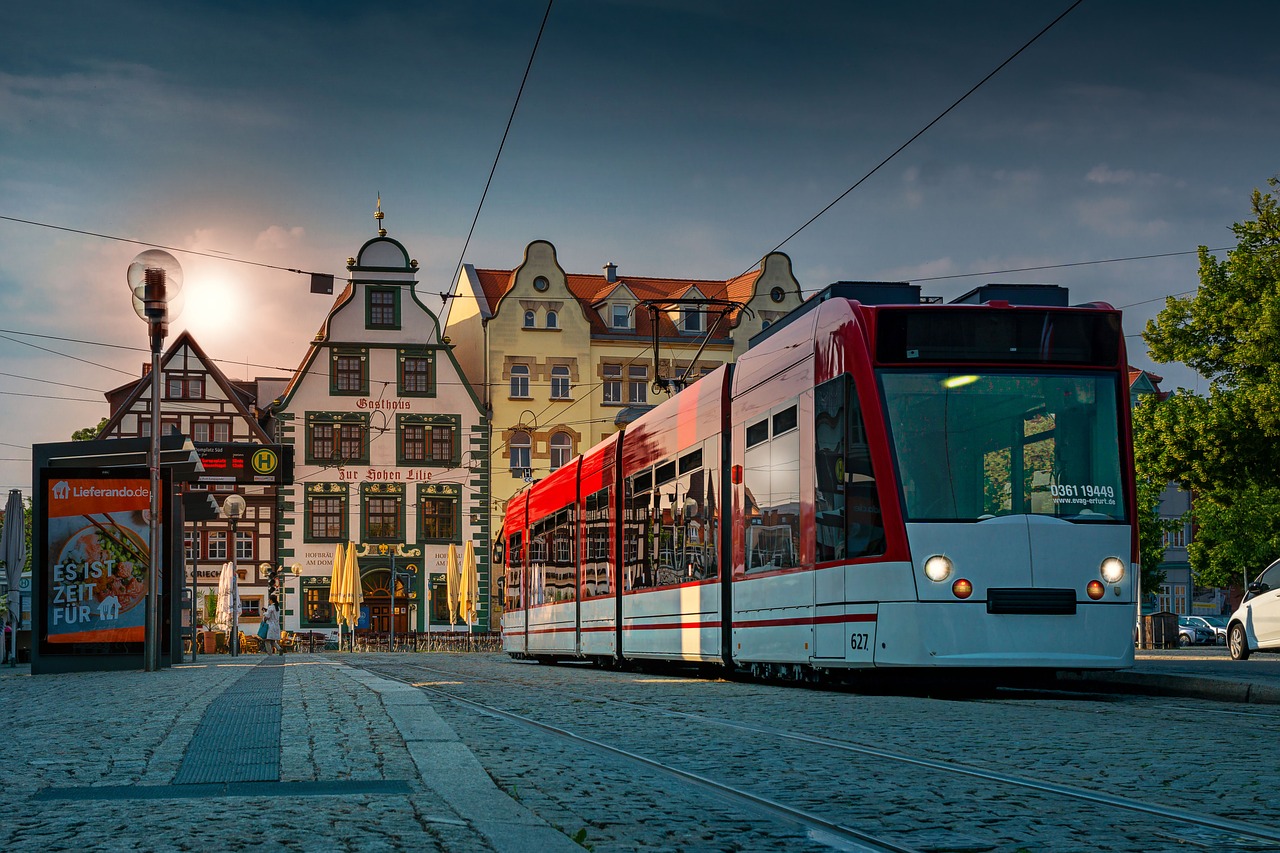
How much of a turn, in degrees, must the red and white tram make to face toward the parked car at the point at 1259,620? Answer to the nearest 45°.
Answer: approximately 90° to its left

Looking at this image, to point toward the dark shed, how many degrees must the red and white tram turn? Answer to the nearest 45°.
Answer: approximately 135° to its left

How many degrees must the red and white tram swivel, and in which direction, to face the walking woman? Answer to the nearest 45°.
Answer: approximately 180°

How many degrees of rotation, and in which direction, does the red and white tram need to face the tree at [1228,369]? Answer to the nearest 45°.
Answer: approximately 135° to its left

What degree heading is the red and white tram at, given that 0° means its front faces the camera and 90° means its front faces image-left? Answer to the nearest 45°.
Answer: approximately 315°
